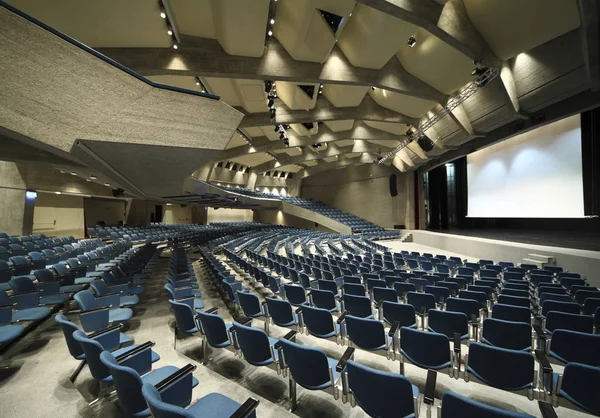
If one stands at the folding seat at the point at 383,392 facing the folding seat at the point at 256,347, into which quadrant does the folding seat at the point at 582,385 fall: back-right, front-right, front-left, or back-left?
back-right

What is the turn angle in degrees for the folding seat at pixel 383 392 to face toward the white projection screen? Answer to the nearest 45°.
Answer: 0° — it already faces it

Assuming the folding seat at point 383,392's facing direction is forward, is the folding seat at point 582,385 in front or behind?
in front

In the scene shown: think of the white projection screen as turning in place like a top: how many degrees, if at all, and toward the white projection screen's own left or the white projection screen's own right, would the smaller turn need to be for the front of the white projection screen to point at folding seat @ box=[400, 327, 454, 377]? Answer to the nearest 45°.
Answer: approximately 45° to the white projection screen's own left

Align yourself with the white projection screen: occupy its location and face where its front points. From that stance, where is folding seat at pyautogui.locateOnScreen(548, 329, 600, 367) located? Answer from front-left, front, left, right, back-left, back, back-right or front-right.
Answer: front-left

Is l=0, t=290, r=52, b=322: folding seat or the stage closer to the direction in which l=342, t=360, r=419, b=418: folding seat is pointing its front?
the stage

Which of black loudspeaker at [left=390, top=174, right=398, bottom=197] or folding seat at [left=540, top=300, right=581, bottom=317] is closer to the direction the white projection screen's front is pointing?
the folding seat

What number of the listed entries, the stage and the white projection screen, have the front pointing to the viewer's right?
0

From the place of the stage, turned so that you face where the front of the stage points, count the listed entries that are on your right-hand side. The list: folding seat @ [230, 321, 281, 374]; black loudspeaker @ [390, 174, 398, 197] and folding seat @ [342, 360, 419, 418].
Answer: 1

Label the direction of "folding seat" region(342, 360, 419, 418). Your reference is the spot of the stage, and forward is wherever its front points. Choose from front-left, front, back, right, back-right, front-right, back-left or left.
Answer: front-left

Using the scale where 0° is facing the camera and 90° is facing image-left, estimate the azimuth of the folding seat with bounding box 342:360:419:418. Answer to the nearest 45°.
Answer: approximately 225°

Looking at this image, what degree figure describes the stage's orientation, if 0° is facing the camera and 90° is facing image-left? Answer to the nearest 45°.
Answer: approximately 45°

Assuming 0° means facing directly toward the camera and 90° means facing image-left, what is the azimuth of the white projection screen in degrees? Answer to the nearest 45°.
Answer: approximately 45°
